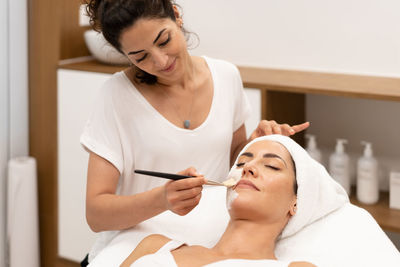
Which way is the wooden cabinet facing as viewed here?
toward the camera

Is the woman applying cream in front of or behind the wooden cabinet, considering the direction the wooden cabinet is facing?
in front
